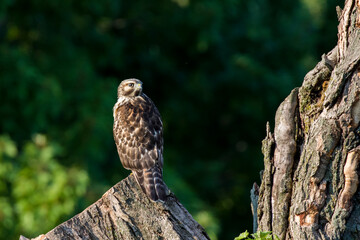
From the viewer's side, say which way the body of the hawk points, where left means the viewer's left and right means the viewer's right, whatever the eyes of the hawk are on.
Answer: facing away from the viewer and to the left of the viewer
